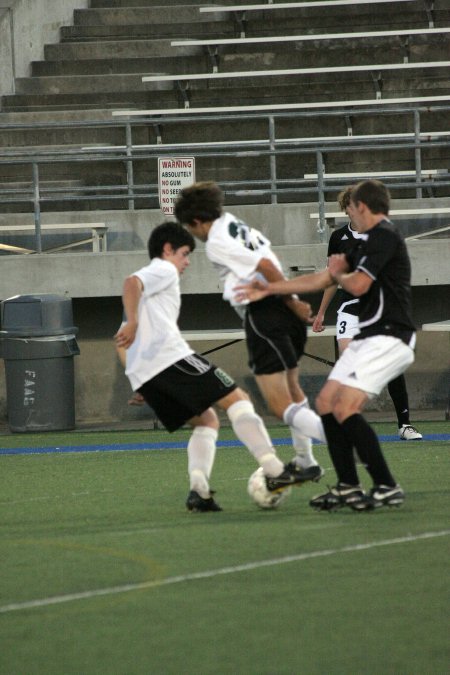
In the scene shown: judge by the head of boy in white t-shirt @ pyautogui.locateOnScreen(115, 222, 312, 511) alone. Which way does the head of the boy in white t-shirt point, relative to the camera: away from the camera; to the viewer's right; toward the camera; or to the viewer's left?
to the viewer's right

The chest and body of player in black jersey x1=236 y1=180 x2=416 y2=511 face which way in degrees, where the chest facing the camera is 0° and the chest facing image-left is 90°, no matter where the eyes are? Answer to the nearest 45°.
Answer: approximately 90°

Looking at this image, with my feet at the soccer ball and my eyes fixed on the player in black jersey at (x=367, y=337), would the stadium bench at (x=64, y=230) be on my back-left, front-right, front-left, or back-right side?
back-left

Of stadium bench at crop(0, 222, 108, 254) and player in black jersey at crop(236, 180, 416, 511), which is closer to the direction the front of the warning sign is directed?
the player in black jersey

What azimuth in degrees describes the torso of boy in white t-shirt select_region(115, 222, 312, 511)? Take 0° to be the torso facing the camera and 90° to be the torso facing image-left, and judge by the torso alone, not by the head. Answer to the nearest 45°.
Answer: approximately 270°

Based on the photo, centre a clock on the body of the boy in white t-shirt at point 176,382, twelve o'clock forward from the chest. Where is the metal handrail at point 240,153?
The metal handrail is roughly at 9 o'clock from the boy in white t-shirt.

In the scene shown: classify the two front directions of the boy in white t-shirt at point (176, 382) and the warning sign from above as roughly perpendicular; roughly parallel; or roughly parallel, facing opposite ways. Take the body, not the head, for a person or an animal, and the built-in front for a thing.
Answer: roughly perpendicular

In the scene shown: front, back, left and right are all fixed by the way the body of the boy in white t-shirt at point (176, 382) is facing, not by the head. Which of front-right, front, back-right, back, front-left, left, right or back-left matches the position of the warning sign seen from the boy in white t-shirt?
left

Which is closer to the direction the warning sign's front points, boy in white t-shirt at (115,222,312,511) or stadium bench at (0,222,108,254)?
the boy in white t-shirt

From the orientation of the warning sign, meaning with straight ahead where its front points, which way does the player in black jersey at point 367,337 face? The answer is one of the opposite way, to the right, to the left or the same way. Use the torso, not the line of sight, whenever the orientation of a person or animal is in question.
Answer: to the right

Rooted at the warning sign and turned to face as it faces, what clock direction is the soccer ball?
The soccer ball is roughly at 12 o'clock from the warning sign.

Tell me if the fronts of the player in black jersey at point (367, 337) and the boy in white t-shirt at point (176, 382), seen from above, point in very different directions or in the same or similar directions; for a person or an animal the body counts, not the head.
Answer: very different directions

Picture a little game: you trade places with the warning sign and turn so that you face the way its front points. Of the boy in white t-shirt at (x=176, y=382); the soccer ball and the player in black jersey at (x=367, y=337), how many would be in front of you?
3
